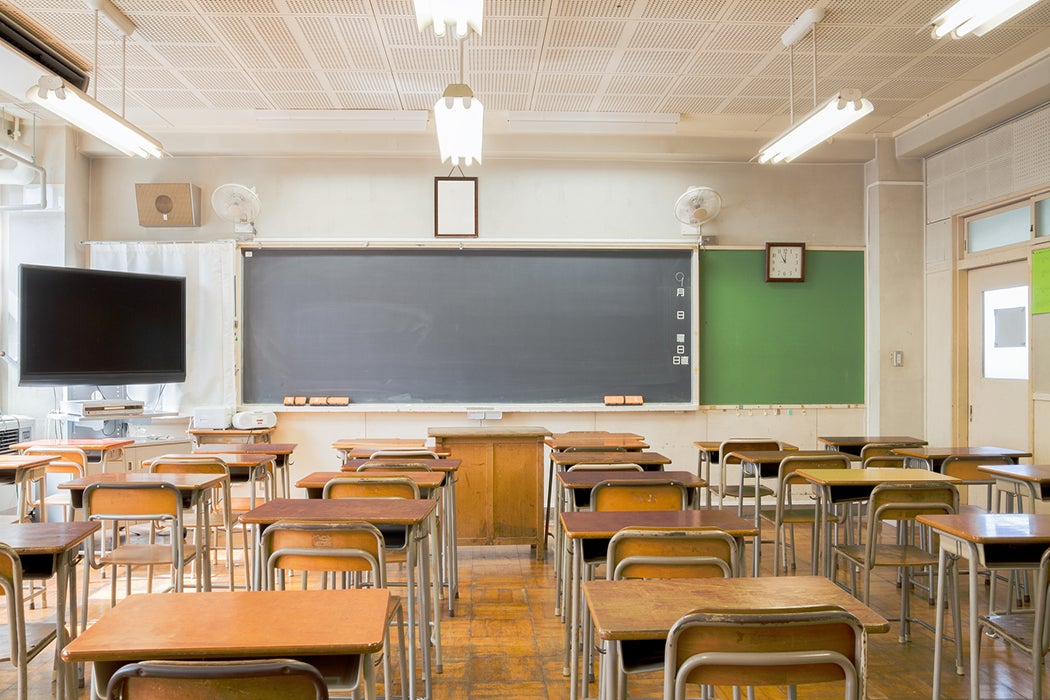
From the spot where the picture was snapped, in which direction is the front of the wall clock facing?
facing the viewer

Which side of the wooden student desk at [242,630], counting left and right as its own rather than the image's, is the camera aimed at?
front

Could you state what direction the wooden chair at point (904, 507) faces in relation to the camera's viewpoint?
facing away from the viewer and to the left of the viewer

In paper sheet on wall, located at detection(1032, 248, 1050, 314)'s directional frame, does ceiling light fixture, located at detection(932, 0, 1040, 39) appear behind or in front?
in front

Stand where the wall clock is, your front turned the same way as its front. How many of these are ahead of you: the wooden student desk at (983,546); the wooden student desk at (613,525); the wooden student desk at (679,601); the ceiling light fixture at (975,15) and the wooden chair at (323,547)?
5

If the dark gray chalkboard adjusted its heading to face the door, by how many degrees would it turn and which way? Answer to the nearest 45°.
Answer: approximately 90° to its left

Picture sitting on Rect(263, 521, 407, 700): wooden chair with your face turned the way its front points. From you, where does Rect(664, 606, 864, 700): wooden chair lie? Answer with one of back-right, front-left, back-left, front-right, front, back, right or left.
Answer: back-right

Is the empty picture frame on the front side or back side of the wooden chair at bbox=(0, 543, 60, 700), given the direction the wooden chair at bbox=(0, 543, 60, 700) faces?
on the front side

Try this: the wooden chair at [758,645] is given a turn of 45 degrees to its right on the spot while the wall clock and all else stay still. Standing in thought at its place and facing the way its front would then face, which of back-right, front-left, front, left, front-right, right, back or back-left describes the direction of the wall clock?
front-left

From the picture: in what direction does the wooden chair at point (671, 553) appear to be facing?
away from the camera

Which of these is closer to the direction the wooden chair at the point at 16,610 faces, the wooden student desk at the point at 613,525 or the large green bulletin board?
the large green bulletin board

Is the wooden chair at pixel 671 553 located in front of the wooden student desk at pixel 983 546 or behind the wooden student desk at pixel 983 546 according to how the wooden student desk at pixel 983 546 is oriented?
in front

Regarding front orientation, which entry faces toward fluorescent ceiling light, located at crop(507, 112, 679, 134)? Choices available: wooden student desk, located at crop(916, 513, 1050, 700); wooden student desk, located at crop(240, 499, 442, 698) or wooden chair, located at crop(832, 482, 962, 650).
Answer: the wooden chair

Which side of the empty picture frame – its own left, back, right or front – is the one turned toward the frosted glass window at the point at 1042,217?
left

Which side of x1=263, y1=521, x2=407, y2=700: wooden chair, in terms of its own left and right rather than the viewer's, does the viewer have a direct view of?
back

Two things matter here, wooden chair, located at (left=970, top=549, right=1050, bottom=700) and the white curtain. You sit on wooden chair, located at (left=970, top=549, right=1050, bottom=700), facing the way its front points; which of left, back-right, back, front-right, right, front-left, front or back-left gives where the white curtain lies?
front-left

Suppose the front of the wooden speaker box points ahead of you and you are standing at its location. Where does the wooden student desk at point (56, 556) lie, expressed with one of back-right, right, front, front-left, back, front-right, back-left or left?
front

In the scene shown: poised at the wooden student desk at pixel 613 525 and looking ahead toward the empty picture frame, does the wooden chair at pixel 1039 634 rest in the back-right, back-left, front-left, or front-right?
back-right

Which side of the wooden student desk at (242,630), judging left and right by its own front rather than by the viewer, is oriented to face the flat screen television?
back

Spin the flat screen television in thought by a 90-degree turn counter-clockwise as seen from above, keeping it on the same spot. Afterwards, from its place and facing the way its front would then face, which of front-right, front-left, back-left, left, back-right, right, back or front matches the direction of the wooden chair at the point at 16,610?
back-right

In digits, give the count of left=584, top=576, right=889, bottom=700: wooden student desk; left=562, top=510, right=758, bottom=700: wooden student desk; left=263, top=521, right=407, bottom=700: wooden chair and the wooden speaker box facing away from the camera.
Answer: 1
